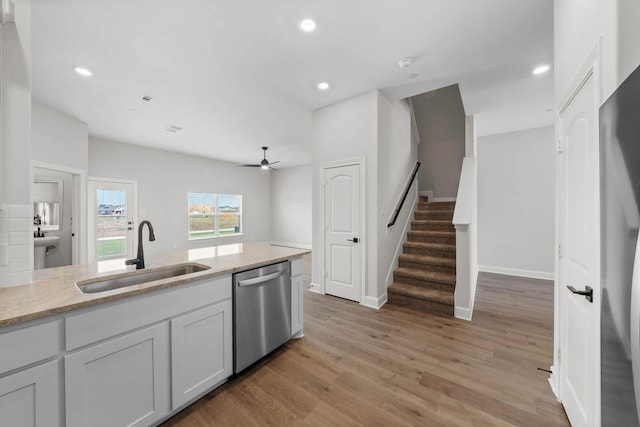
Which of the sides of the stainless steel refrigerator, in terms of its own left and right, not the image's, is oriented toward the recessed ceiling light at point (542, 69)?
right

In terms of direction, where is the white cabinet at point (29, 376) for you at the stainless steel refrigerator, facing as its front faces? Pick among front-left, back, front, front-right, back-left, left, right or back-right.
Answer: front-left

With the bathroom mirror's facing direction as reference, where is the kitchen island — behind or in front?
in front

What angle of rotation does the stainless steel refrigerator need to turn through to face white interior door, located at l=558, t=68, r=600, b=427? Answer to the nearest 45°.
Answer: approximately 90° to its right

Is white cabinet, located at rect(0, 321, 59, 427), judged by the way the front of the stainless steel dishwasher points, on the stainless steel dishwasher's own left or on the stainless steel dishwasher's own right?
on the stainless steel dishwasher's own right

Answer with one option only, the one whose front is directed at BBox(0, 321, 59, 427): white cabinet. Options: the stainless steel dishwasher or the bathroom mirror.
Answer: the bathroom mirror

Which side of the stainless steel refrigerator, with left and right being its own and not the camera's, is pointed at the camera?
left

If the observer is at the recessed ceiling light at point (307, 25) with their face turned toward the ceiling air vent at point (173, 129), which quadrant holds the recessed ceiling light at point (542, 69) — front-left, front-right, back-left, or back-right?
back-right

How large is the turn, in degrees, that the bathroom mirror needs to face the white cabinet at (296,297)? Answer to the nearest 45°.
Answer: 0° — it already faces it
